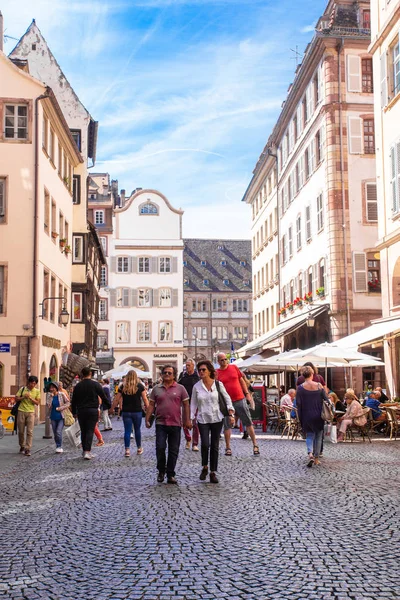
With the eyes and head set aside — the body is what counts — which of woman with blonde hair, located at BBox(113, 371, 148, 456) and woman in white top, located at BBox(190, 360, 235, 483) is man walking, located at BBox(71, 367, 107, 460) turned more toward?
the woman with blonde hair

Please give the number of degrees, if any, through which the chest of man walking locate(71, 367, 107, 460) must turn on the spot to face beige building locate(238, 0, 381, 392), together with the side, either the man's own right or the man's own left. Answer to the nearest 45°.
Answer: approximately 45° to the man's own right

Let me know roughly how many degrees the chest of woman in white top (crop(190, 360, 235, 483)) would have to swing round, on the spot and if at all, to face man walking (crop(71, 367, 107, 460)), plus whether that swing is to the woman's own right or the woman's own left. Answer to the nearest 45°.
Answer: approximately 135° to the woman's own right

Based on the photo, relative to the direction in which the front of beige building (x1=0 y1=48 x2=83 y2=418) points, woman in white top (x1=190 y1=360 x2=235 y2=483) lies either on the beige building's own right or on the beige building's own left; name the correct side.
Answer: on the beige building's own right

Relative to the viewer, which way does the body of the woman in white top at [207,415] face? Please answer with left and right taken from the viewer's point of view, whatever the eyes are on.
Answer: facing the viewer

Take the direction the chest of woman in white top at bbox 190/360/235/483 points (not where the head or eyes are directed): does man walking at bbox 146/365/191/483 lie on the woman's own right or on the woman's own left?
on the woman's own right

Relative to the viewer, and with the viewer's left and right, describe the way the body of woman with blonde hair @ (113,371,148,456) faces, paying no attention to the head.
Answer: facing away from the viewer

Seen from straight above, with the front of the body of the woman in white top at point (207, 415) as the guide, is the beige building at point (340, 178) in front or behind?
behind

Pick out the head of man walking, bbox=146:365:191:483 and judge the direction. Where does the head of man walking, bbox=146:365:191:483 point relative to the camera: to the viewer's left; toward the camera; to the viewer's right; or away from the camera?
toward the camera

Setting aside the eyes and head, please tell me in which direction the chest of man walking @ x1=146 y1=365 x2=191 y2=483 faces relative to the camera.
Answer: toward the camera

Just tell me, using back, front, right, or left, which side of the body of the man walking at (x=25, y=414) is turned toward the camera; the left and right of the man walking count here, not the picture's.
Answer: front

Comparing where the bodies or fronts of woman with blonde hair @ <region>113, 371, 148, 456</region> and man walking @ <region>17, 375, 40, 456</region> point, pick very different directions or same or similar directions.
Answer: very different directions

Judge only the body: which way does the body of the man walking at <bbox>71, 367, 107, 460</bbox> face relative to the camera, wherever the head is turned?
away from the camera

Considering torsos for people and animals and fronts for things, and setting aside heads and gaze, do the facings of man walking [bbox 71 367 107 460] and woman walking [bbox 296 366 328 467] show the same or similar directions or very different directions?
same or similar directions
